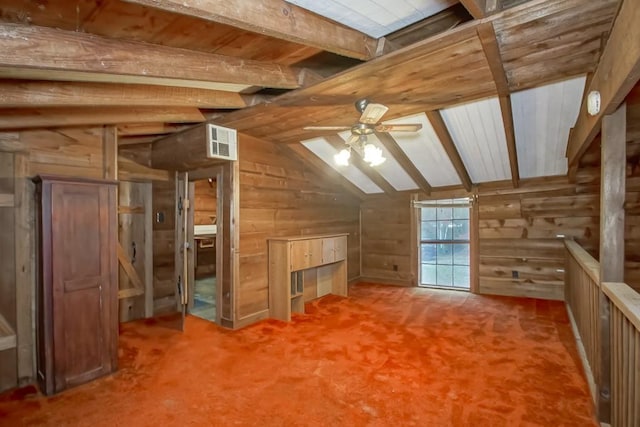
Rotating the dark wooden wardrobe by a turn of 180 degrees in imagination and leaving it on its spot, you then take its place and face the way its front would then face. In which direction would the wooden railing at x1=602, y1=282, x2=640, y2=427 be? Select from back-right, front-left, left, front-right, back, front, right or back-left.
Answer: back

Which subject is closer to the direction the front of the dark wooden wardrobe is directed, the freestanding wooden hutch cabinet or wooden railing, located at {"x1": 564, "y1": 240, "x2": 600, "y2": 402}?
the wooden railing

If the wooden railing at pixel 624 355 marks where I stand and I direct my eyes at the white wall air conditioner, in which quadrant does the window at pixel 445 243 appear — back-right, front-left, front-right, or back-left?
front-right

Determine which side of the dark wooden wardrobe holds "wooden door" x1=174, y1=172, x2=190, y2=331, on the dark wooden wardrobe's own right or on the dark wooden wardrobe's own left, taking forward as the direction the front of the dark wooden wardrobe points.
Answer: on the dark wooden wardrobe's own left

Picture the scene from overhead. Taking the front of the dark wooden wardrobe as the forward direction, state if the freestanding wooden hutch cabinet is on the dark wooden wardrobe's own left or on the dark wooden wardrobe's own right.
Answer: on the dark wooden wardrobe's own left

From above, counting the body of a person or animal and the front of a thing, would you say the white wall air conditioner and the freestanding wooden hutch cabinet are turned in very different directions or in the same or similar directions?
same or similar directions

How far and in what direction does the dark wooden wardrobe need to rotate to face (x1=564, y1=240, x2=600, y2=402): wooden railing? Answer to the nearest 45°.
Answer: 0° — it already faces it

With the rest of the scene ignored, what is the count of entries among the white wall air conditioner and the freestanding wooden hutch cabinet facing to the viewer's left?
0

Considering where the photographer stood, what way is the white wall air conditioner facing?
facing the viewer and to the right of the viewer

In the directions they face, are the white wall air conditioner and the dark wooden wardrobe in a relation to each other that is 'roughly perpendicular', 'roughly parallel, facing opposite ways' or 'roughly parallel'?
roughly parallel

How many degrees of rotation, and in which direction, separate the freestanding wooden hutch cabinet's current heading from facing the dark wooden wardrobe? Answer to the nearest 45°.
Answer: approximately 90° to its right

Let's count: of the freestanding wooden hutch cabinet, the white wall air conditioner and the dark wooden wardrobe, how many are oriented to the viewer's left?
0

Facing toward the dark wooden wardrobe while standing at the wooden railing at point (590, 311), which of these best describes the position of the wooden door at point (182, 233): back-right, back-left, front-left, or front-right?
front-right

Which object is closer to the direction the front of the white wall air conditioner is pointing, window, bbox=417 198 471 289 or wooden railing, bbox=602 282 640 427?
the wooden railing

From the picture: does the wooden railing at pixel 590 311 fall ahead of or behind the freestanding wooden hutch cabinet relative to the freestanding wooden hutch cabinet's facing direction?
ahead
